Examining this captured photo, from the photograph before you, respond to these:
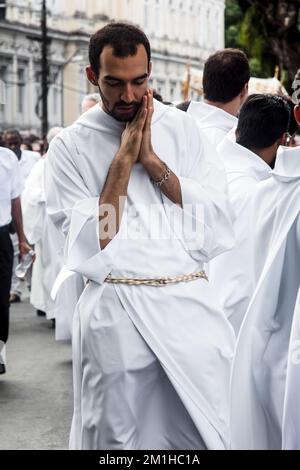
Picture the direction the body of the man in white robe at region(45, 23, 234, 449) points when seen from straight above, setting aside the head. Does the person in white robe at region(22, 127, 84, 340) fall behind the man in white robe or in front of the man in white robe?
behind

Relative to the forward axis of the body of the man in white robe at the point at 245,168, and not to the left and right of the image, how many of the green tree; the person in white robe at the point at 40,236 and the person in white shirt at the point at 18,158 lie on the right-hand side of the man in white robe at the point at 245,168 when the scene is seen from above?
0

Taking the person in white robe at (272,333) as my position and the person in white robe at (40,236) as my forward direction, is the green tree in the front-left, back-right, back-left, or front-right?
front-right

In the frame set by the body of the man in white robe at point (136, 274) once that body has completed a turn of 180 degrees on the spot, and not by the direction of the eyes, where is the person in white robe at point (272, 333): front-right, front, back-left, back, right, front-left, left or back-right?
right

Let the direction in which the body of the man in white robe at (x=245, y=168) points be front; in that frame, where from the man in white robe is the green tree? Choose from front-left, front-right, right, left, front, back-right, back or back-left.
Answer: front-left

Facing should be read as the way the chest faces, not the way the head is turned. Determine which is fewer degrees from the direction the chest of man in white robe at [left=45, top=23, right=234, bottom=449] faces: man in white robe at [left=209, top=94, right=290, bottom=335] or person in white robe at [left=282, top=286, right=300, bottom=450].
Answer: the person in white robe

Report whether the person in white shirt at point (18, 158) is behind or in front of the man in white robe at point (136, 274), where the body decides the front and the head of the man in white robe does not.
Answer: behind

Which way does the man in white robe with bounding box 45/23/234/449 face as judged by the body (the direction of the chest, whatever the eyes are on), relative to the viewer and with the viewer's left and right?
facing the viewer

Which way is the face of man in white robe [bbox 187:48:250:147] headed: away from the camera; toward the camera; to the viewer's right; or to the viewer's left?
away from the camera
